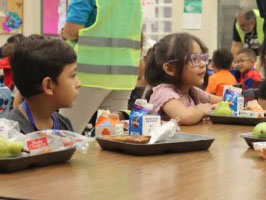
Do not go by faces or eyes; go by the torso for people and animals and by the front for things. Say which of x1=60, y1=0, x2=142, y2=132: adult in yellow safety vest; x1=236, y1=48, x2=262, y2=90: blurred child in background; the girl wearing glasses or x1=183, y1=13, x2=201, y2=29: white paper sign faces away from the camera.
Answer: the adult in yellow safety vest

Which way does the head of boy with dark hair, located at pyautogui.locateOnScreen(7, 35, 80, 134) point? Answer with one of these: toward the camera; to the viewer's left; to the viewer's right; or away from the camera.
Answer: to the viewer's right

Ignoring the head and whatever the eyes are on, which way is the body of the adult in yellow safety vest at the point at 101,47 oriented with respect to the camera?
away from the camera

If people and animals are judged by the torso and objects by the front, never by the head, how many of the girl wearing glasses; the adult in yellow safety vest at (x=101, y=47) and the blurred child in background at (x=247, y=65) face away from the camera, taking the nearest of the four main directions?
1

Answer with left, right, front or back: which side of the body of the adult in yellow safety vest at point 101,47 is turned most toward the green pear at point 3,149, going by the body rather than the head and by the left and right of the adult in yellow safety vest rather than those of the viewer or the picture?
back

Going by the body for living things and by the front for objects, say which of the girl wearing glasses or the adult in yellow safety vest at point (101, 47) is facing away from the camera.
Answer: the adult in yellow safety vest

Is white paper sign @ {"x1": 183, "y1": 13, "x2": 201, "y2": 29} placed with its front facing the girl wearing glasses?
yes

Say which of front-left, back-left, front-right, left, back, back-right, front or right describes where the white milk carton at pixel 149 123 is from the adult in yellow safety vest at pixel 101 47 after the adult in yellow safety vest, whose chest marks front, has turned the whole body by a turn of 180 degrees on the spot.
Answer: front

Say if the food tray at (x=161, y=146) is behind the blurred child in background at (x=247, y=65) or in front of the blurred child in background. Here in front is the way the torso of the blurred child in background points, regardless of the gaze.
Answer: in front

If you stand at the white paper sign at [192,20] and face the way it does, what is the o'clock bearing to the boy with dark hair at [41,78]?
The boy with dark hair is roughly at 12 o'clock from the white paper sign.

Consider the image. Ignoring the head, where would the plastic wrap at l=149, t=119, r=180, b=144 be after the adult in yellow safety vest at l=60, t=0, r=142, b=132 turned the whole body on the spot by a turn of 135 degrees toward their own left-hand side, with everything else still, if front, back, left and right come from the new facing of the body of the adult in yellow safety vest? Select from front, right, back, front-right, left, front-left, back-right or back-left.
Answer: front-left

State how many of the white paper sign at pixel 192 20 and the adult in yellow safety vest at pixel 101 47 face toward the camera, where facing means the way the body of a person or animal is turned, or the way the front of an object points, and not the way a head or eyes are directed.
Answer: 1

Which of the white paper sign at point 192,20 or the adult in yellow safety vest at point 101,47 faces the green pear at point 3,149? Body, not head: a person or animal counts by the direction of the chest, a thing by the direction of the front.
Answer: the white paper sign
